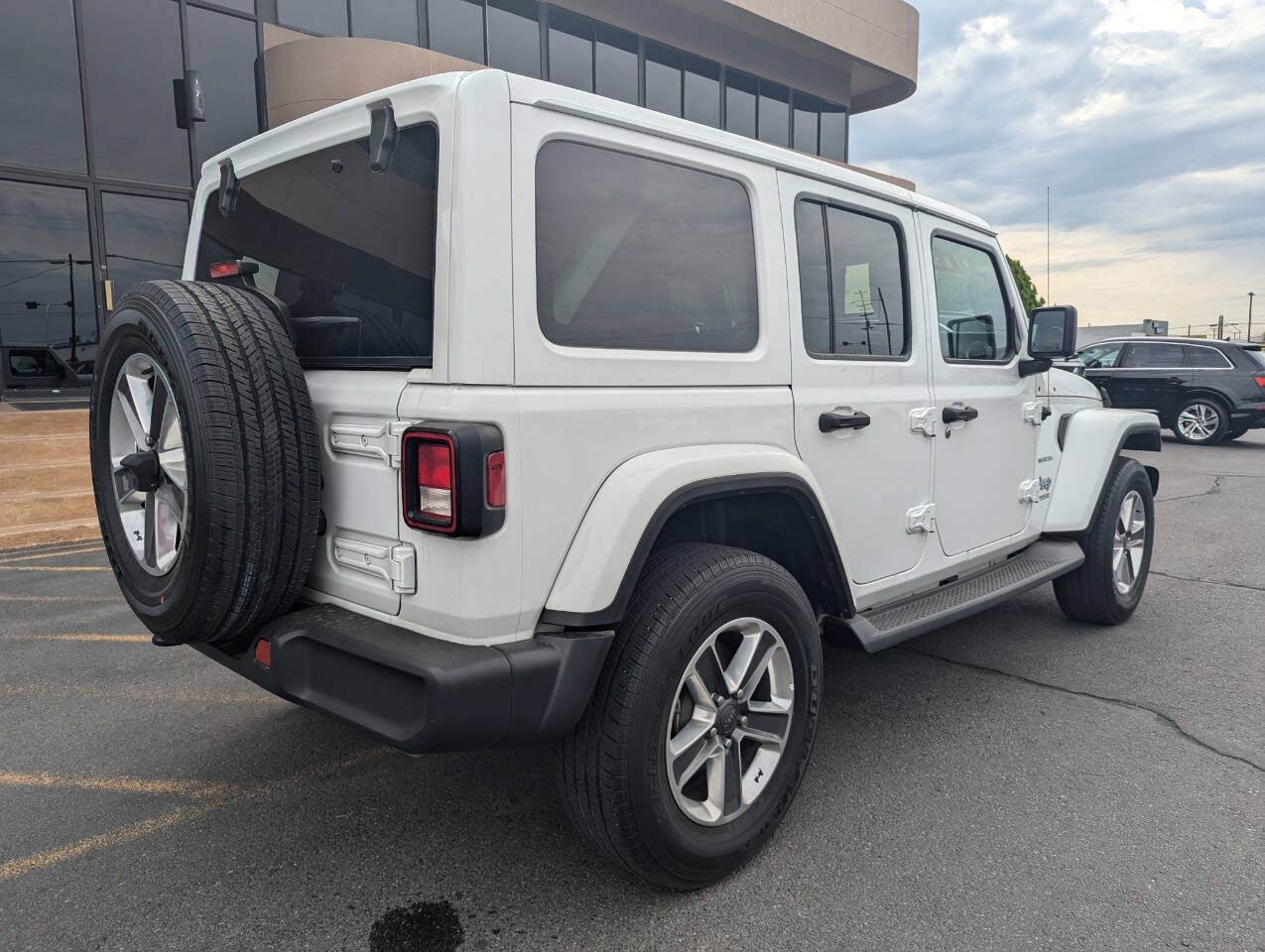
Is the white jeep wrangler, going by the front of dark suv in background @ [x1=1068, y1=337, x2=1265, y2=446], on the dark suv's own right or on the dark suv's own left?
on the dark suv's own left

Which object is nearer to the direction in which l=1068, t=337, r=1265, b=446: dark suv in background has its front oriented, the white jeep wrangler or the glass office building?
the glass office building

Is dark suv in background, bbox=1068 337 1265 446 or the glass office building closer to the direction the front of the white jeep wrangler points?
the dark suv in background

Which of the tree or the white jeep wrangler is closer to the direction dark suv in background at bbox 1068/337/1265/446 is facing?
the tree

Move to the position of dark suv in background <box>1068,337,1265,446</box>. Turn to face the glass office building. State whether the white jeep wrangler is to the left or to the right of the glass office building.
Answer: left

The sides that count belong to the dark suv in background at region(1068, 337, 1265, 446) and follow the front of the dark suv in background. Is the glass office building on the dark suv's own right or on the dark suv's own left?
on the dark suv's own left

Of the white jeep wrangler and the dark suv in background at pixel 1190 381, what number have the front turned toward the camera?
0

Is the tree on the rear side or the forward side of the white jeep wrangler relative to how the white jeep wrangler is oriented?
on the forward side

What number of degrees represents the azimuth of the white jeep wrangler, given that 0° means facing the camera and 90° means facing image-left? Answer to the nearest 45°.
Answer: approximately 225°

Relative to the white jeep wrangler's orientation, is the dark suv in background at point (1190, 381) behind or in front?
in front

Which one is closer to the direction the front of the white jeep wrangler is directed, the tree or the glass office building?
the tree

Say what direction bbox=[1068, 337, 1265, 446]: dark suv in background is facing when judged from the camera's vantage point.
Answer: facing away from the viewer and to the left of the viewer
